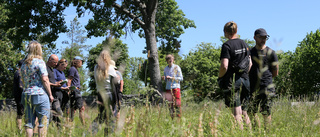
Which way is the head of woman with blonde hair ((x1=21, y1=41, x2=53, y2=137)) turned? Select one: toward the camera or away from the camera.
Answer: away from the camera

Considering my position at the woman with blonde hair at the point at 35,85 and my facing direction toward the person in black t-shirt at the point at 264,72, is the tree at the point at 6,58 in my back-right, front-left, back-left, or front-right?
back-left

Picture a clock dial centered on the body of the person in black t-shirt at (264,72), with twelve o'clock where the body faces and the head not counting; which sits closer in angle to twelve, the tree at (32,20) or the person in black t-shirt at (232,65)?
the person in black t-shirt

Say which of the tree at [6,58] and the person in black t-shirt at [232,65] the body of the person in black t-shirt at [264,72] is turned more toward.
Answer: the person in black t-shirt
